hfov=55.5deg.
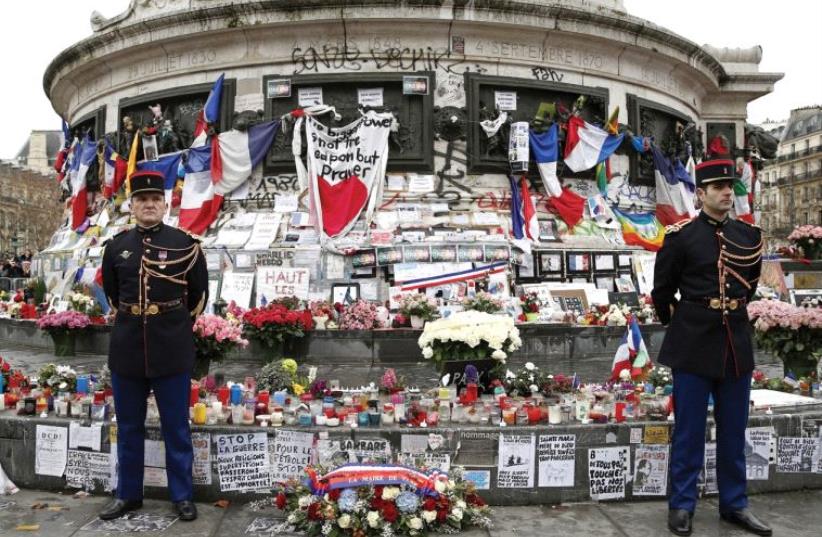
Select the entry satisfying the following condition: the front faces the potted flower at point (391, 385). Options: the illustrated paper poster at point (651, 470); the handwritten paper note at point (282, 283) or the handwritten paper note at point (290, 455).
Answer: the handwritten paper note at point (282, 283)

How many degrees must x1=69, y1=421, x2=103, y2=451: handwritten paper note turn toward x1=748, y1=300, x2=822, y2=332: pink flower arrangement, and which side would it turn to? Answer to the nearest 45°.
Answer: approximately 90° to its left

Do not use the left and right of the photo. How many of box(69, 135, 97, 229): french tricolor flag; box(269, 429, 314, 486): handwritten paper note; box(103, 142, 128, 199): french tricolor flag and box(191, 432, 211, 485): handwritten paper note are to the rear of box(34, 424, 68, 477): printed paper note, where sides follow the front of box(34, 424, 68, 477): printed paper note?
2

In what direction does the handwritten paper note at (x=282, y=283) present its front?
toward the camera

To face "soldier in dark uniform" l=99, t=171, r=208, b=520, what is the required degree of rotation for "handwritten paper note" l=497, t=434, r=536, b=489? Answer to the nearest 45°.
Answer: approximately 90° to its right

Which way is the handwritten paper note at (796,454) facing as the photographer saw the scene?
facing the viewer

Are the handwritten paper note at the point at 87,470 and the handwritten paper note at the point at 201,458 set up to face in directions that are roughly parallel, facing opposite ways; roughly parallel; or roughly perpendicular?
roughly parallel

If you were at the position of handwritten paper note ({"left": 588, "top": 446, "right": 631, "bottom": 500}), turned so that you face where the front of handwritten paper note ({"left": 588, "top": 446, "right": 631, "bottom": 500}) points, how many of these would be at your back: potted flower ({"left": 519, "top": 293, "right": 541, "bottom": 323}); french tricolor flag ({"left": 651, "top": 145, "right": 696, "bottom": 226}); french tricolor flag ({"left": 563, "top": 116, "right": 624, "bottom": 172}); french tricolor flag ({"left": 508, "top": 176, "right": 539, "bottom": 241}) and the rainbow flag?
5

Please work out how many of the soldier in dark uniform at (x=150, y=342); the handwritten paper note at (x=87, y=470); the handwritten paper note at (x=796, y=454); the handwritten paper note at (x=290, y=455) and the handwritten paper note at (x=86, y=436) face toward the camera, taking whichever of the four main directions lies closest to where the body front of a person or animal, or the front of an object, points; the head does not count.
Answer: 5

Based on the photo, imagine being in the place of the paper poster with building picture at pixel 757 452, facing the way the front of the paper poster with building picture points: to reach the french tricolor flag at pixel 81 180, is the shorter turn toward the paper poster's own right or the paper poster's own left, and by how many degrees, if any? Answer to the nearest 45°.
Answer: approximately 135° to the paper poster's own right

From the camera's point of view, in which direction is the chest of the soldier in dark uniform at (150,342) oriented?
toward the camera

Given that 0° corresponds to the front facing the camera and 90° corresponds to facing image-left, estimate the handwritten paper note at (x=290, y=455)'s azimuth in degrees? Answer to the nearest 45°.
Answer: approximately 0°

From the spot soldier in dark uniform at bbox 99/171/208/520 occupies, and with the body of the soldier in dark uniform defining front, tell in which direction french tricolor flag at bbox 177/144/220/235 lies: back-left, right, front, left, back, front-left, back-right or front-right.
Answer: back

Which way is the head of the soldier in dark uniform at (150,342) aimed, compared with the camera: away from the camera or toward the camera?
toward the camera

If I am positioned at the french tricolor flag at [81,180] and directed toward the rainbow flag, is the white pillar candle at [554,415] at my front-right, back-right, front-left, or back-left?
front-right

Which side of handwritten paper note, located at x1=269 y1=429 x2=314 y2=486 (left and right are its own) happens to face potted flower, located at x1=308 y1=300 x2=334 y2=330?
back

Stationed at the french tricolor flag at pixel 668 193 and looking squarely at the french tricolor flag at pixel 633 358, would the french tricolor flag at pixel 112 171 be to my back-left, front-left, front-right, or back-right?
front-right

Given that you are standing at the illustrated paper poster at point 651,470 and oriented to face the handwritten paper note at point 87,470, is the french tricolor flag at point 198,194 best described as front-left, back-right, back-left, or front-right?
front-right

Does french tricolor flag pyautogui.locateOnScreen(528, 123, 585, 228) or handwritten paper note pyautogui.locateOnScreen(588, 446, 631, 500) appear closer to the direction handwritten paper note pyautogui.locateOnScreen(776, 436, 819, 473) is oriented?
the handwritten paper note

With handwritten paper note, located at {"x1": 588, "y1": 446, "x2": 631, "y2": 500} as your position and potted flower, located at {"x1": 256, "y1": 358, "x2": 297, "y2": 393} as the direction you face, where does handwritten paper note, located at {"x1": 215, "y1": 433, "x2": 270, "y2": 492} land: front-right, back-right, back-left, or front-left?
front-left

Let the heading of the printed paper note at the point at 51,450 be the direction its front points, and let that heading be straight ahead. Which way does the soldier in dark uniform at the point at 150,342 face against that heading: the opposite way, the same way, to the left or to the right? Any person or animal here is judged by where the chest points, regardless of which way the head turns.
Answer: the same way
